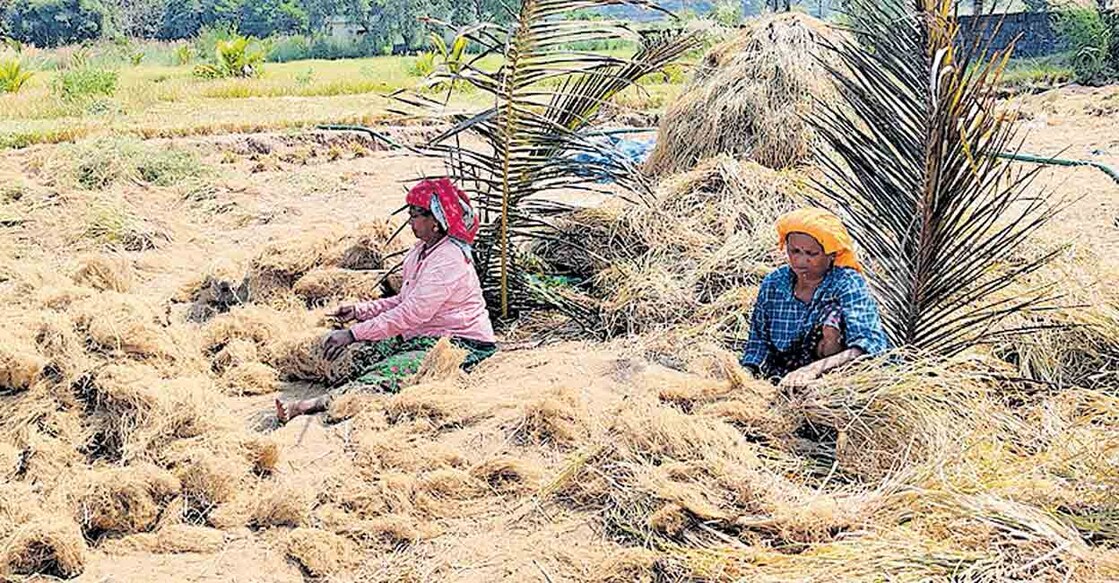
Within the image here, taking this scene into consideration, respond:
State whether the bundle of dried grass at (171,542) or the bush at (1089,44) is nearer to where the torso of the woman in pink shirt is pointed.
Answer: the bundle of dried grass

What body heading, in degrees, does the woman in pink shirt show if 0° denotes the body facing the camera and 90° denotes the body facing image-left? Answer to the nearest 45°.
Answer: approximately 90°

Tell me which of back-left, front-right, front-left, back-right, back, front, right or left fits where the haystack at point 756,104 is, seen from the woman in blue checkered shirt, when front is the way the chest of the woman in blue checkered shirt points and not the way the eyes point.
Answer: back-right

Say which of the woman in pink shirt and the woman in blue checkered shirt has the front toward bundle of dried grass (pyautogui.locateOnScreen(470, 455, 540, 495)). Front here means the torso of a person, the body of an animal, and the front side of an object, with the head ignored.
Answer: the woman in blue checkered shirt

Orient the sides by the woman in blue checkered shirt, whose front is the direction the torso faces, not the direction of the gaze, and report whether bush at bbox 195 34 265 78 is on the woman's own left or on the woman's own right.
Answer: on the woman's own right

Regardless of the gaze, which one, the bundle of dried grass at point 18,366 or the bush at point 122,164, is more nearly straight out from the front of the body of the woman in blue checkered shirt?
the bundle of dried grass

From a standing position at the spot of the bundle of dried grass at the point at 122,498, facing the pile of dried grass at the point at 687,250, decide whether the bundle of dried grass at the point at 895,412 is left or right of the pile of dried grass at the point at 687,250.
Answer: right

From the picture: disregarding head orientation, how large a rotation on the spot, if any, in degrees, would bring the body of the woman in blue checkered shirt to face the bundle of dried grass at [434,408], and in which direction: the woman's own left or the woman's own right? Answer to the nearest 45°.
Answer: approximately 45° to the woman's own right

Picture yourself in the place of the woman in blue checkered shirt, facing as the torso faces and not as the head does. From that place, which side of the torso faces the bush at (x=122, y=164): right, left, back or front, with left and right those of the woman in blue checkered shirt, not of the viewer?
right

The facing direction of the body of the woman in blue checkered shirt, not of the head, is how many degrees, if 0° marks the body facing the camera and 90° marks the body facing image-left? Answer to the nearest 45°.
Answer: approximately 45°
